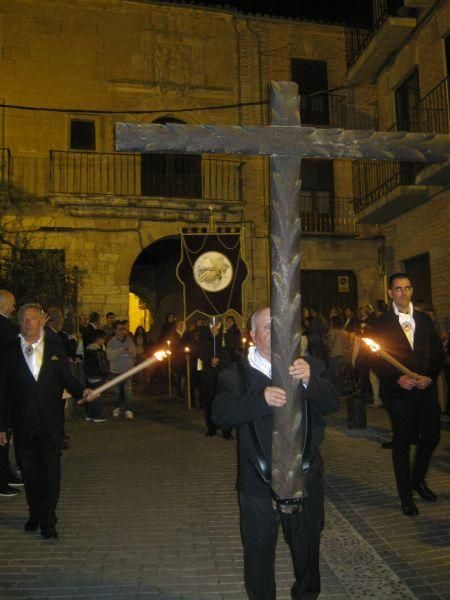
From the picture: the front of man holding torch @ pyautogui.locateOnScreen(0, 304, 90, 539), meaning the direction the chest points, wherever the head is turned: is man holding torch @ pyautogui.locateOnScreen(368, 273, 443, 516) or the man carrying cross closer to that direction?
the man carrying cross

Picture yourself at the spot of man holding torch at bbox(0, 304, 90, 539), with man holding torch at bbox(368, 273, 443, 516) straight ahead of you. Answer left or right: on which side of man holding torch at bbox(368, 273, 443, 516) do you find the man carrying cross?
right

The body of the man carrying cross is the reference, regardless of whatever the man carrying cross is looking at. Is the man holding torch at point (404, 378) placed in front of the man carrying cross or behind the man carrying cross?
behind

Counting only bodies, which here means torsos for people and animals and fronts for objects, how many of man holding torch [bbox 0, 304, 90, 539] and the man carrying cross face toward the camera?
2

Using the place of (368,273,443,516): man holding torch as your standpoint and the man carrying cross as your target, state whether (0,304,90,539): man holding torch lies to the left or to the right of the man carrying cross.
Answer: right

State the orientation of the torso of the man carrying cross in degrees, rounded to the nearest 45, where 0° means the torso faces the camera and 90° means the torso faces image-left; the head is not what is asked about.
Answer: approximately 0°

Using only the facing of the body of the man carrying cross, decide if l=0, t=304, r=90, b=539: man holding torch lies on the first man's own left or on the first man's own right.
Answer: on the first man's own right

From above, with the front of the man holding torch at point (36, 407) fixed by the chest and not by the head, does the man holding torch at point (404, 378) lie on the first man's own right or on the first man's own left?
on the first man's own left

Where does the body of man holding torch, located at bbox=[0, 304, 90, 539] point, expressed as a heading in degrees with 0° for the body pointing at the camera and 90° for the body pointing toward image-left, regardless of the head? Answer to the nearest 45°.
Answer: approximately 0°
